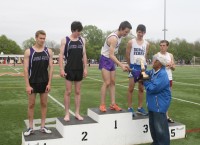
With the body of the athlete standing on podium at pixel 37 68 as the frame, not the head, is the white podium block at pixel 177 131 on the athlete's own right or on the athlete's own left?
on the athlete's own left

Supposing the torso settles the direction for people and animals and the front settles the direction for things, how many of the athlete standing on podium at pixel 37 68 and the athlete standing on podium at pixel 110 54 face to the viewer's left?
0

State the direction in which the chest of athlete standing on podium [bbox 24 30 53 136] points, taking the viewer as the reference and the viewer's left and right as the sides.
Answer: facing the viewer

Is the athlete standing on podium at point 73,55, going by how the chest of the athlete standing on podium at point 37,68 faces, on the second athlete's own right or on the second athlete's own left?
on the second athlete's own left

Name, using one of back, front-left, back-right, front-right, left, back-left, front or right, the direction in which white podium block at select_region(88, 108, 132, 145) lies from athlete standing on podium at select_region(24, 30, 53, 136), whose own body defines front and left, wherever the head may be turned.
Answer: left

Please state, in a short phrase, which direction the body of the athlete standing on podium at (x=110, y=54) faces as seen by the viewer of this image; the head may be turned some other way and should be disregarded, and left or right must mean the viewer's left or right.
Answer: facing the viewer and to the right of the viewer
